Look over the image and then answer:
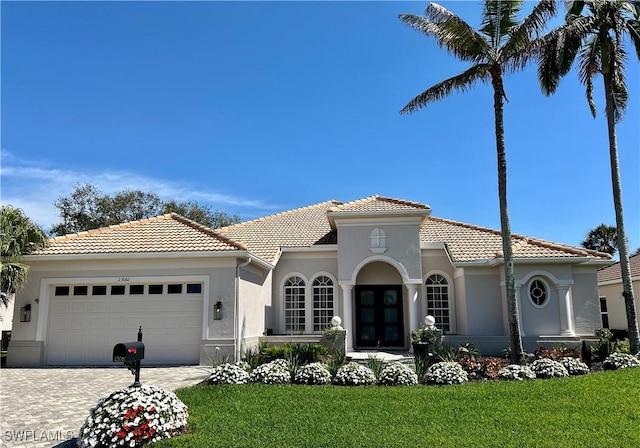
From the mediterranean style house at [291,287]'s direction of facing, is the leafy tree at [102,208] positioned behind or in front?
behind

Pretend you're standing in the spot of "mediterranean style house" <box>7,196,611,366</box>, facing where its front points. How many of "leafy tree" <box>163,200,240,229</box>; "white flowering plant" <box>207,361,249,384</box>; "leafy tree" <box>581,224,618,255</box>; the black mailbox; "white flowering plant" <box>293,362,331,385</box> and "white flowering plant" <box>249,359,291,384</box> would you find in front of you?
4

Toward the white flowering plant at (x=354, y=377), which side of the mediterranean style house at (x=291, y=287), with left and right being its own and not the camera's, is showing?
front

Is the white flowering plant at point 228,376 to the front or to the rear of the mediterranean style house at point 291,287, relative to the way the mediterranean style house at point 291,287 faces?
to the front

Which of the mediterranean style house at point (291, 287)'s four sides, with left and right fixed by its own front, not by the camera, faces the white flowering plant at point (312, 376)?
front

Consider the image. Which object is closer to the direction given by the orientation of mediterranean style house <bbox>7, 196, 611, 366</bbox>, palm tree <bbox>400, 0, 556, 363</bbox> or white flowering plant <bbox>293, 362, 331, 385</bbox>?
the white flowering plant

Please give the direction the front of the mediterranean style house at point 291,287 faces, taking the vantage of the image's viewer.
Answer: facing the viewer

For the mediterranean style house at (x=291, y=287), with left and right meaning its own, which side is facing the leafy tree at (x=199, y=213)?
back

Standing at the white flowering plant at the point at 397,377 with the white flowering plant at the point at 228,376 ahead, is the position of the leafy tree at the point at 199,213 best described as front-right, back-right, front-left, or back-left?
front-right

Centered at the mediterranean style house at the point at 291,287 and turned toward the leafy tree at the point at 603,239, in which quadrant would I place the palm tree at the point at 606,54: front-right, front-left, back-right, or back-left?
front-right

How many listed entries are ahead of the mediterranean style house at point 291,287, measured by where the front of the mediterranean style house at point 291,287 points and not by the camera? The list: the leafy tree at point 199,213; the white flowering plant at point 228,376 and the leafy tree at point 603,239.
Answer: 1

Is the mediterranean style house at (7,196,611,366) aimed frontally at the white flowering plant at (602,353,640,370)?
no

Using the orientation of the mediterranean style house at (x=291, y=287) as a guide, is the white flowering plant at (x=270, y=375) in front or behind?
in front

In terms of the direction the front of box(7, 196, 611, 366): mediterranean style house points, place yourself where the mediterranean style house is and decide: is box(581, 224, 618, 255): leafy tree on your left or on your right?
on your left

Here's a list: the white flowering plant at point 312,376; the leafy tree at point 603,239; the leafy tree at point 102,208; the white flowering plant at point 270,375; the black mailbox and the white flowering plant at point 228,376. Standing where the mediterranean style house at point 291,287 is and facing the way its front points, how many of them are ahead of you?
4

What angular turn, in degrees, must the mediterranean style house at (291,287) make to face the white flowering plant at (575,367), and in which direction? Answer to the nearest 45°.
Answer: approximately 45° to its left

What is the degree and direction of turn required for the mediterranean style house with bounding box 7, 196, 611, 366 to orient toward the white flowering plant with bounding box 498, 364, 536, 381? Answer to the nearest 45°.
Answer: approximately 45° to its left
